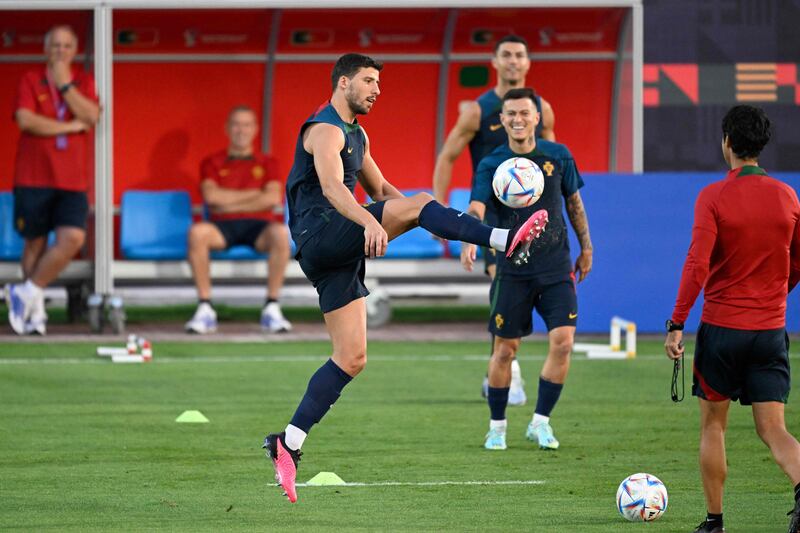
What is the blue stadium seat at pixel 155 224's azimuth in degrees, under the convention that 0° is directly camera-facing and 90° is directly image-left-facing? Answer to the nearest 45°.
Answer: approximately 0°

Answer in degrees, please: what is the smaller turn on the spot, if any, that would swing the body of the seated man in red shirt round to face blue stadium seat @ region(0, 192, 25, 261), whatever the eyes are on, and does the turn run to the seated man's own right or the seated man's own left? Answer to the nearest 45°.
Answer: approximately 90° to the seated man's own right

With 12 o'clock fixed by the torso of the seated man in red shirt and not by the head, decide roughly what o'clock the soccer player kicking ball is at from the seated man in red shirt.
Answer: The soccer player kicking ball is roughly at 12 o'clock from the seated man in red shirt.

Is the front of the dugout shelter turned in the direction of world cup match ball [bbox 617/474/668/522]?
yes

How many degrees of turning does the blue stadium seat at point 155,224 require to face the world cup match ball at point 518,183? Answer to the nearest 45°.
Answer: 0° — it already faces it
